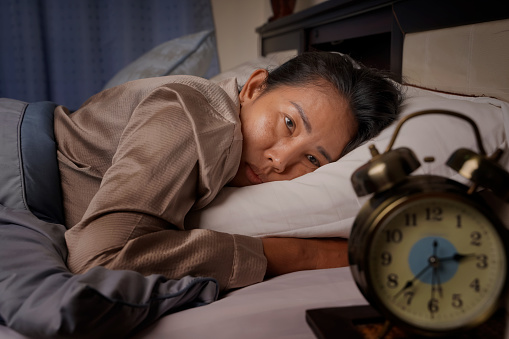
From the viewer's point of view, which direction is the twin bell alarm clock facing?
toward the camera

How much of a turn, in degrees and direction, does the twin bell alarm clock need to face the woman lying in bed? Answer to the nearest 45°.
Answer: approximately 135° to its right

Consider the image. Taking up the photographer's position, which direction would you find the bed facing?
facing the viewer and to the left of the viewer

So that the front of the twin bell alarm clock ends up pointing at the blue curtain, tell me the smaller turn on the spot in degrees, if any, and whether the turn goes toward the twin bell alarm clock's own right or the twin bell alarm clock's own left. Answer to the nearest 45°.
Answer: approximately 135° to the twin bell alarm clock's own right
